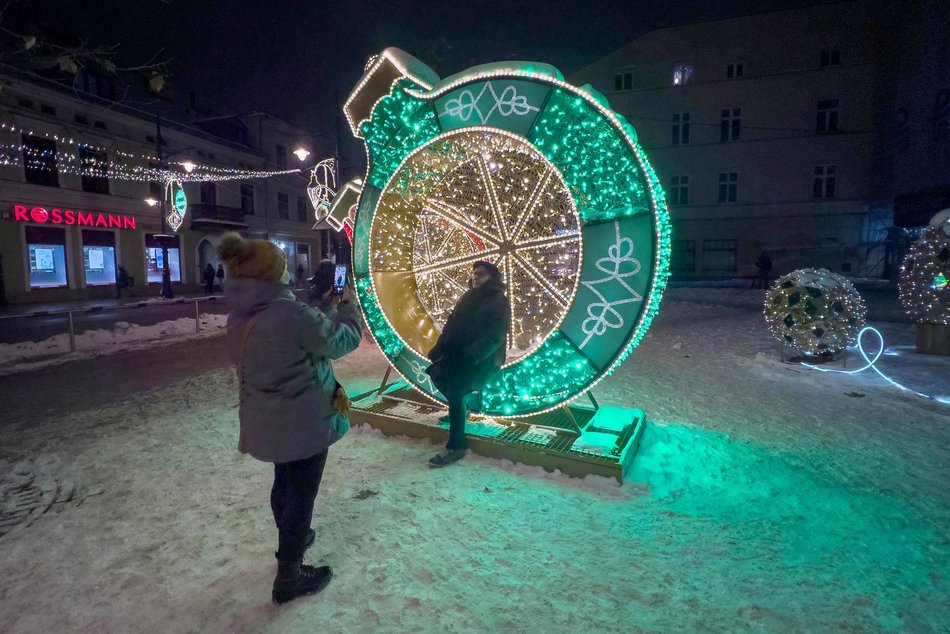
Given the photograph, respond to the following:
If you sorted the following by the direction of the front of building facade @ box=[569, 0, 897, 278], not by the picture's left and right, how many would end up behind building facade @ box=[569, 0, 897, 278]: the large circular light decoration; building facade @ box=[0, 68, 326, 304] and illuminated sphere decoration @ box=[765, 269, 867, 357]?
0

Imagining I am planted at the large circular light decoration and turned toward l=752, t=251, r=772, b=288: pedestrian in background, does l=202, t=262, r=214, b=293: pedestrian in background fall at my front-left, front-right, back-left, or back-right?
front-left

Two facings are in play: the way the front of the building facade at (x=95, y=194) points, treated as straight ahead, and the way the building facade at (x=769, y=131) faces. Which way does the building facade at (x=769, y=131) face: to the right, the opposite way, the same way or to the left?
to the right

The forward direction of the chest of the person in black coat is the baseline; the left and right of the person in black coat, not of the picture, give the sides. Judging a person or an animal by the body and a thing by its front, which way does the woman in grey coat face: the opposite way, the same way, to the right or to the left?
the opposite way

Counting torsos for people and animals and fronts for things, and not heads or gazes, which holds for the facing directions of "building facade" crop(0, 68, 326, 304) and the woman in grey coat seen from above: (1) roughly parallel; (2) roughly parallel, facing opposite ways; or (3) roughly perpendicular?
roughly perpendicular

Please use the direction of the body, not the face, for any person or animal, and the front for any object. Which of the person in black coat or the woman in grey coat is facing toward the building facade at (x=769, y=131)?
the woman in grey coat

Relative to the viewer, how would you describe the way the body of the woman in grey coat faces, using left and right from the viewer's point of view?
facing away from the viewer and to the right of the viewer

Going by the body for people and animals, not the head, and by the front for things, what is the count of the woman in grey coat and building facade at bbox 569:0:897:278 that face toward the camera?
1

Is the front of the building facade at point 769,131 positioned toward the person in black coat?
yes

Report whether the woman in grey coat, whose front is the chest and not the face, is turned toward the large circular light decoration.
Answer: yes

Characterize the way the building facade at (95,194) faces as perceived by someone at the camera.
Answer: facing the viewer and to the right of the viewer

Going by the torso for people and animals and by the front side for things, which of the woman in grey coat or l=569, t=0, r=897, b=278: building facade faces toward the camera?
the building facade

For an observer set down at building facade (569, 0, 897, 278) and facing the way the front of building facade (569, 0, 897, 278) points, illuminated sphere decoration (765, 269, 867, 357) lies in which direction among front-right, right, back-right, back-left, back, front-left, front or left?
front

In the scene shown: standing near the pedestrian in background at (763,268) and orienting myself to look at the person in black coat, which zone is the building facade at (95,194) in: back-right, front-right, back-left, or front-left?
front-right

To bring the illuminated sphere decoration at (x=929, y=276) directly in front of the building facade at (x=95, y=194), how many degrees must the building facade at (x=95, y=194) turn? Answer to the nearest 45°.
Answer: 0° — it already faces it

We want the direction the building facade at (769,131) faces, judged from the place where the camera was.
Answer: facing the viewer

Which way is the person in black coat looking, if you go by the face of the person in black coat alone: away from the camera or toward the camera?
toward the camera

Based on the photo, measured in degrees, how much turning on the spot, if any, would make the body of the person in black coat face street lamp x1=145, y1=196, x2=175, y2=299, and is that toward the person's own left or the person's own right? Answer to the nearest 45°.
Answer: approximately 90° to the person's own right
